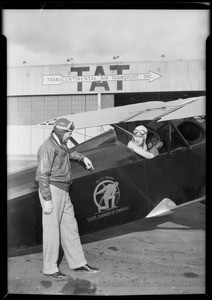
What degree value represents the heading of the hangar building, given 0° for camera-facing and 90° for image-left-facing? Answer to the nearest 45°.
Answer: approximately 0°

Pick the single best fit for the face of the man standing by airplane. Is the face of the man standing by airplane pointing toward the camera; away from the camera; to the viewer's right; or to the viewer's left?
to the viewer's right
